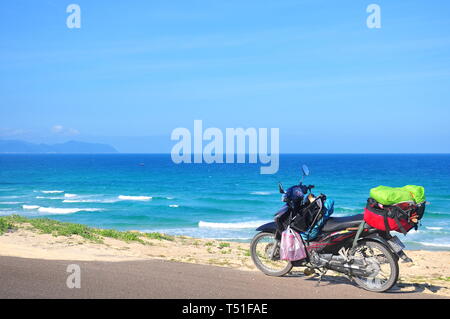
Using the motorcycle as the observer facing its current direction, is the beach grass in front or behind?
in front

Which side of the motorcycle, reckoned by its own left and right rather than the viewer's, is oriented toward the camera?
left
